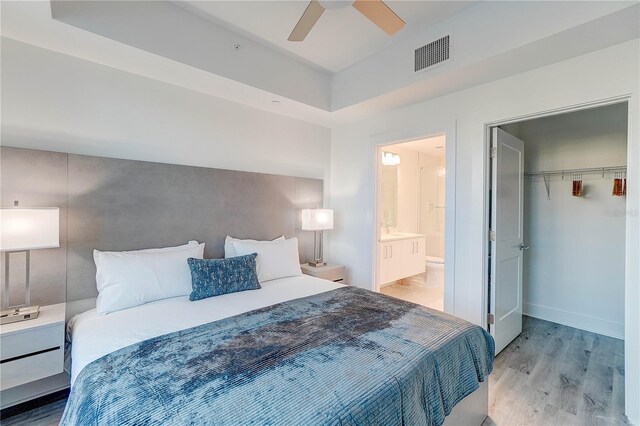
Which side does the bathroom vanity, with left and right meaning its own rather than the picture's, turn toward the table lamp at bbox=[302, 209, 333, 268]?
right

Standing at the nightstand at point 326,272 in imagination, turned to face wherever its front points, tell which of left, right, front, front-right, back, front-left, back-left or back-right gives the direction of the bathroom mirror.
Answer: left

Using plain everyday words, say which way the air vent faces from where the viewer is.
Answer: facing the viewer and to the left of the viewer

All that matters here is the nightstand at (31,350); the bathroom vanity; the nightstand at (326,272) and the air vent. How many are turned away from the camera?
0

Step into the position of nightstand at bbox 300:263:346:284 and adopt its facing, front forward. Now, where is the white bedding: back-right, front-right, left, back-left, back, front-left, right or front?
right

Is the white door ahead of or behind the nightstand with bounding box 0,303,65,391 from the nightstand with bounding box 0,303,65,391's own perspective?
ahead

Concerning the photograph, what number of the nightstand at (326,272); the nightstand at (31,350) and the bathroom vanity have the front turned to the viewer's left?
0

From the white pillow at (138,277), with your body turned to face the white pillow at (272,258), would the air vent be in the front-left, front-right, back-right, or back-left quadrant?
front-right

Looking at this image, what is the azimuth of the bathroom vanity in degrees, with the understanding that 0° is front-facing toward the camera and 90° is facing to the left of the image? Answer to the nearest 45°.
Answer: approximately 315°

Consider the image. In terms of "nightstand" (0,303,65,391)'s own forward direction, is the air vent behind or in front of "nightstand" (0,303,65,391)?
in front

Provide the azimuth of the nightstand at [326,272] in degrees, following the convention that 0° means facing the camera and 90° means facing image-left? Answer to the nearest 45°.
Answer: approximately 315°

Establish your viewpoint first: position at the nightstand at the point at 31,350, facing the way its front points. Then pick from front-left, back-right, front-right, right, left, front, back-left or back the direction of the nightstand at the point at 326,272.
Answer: front-left

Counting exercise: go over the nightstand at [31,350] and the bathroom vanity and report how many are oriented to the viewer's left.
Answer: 0

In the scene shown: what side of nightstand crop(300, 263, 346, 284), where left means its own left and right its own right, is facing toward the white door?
front
